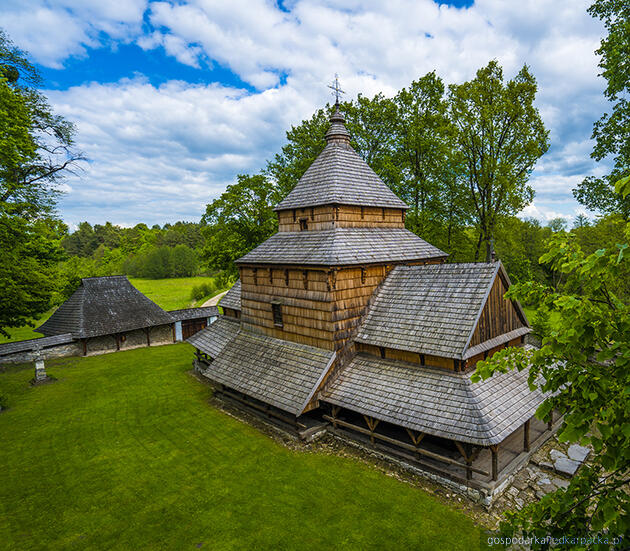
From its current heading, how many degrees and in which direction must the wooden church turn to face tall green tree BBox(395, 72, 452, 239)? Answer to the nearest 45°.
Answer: approximately 135° to its left

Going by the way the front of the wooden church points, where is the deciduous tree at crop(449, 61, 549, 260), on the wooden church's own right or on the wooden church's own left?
on the wooden church's own left

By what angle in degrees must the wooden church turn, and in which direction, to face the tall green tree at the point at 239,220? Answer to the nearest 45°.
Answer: approximately 180°

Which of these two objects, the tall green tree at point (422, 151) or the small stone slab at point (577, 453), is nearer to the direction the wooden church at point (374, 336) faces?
the small stone slab

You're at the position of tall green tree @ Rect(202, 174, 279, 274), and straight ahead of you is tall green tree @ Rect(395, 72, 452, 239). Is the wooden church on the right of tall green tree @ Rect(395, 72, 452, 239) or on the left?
right

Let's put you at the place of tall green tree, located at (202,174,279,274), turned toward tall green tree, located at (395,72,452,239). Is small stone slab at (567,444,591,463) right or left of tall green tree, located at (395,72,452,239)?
right

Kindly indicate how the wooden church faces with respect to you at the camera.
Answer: facing the viewer and to the right of the viewer

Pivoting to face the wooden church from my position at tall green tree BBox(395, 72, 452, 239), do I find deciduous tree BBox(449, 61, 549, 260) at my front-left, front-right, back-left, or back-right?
front-left
